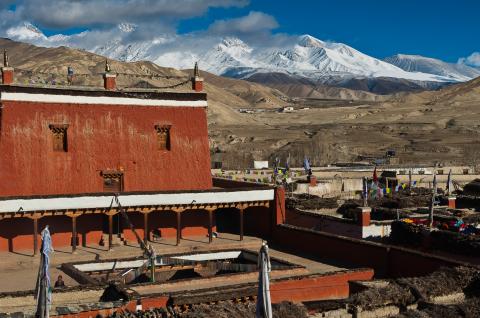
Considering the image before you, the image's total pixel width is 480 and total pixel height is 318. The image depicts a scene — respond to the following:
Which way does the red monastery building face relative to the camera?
toward the camera

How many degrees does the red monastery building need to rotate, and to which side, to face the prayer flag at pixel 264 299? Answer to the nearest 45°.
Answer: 0° — it already faces it
